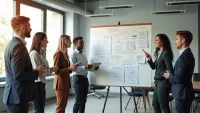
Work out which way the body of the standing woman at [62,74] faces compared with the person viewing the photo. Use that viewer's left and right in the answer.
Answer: facing to the right of the viewer

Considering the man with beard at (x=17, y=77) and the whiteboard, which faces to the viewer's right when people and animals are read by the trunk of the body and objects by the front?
the man with beard

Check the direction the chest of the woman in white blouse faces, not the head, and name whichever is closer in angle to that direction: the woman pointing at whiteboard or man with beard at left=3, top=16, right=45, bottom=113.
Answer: the woman pointing at whiteboard

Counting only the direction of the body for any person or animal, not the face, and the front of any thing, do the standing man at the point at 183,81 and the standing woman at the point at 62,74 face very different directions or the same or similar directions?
very different directions

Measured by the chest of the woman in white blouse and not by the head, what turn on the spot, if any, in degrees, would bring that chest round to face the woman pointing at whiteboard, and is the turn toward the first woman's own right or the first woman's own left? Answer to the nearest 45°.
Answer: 0° — they already face them

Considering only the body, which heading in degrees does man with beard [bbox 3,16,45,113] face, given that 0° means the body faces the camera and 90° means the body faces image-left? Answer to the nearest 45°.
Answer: approximately 270°

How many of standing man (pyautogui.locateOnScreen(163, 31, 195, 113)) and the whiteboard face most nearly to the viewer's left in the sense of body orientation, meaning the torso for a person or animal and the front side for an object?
1

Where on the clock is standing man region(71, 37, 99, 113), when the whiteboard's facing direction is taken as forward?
The standing man is roughly at 2 o'clock from the whiteboard.

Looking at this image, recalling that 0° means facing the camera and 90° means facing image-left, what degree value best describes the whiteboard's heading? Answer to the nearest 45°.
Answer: approximately 0°

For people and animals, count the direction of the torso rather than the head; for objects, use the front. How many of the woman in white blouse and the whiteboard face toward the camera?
1

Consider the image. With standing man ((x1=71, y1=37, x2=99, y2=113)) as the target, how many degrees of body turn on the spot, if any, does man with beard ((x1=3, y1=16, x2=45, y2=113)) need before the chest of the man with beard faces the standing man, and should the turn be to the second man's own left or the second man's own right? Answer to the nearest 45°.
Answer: approximately 45° to the second man's own left

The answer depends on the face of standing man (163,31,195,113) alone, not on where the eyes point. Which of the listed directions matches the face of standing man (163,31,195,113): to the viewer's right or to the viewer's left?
to the viewer's left

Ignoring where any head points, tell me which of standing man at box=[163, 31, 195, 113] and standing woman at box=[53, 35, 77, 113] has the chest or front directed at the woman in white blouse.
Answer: the standing man

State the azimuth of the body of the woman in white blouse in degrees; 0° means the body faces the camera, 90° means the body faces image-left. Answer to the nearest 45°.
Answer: approximately 270°
